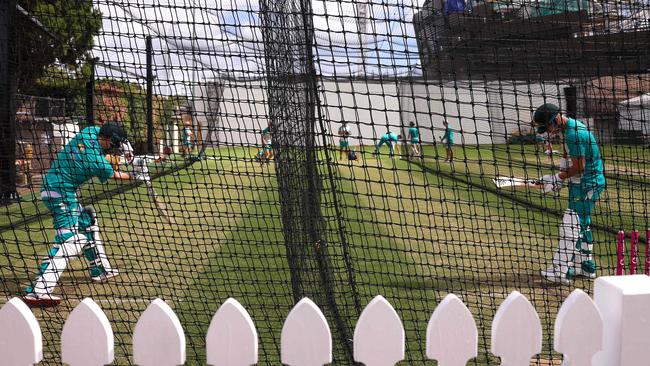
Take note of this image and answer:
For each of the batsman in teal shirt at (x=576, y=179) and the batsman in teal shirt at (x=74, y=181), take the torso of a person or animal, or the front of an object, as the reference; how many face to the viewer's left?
1

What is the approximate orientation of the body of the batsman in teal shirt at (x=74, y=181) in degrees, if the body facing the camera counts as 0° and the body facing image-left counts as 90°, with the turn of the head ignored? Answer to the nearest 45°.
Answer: approximately 270°

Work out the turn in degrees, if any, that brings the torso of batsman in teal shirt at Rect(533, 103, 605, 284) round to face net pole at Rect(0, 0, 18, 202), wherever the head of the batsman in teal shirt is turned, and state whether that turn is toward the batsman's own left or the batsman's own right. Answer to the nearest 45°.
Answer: approximately 45° to the batsman's own right

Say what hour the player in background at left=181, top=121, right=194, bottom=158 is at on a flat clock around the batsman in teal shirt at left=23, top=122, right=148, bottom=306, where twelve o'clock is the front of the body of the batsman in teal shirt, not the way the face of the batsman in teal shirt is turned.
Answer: The player in background is roughly at 10 o'clock from the batsman in teal shirt.

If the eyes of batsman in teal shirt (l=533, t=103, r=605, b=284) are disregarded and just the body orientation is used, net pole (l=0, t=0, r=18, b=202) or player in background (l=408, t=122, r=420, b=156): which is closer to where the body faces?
the net pole

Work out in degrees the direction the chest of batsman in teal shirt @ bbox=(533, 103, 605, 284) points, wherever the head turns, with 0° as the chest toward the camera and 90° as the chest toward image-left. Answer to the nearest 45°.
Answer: approximately 90°
